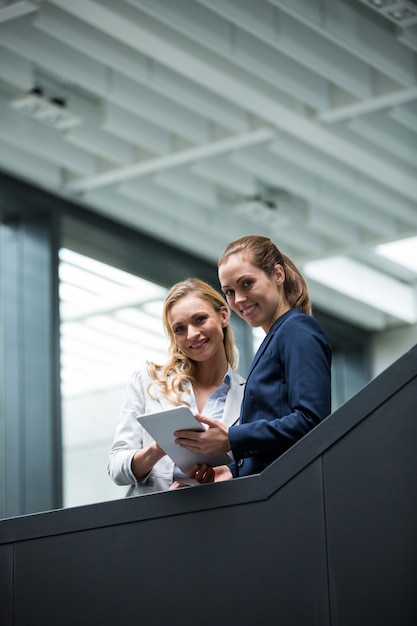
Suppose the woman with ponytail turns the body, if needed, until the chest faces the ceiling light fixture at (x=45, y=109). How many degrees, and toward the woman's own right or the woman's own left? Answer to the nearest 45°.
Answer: approximately 90° to the woman's own right

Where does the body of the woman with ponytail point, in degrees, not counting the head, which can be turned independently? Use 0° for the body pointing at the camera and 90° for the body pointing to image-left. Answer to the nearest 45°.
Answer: approximately 90°

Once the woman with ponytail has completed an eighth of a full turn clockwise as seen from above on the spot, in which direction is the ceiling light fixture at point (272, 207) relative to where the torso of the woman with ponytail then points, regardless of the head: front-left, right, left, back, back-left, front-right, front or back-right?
front-right

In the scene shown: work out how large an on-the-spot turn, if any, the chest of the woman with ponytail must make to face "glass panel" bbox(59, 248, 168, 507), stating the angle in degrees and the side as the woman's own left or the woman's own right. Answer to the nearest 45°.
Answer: approximately 90° to the woman's own right
